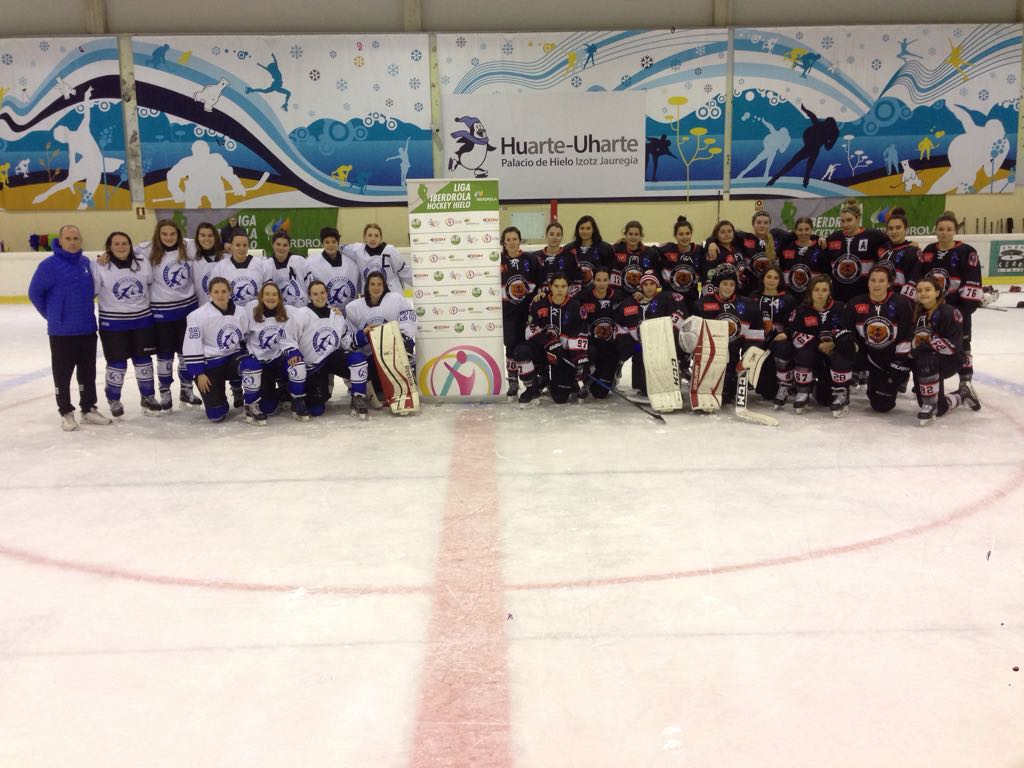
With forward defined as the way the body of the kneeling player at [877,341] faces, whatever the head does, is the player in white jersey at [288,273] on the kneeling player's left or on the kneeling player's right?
on the kneeling player's right

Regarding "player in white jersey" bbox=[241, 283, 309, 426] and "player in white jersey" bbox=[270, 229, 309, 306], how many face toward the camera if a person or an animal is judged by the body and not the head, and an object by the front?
2

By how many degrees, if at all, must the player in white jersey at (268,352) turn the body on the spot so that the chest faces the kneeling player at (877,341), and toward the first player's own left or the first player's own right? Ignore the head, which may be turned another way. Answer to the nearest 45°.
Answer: approximately 90° to the first player's own left

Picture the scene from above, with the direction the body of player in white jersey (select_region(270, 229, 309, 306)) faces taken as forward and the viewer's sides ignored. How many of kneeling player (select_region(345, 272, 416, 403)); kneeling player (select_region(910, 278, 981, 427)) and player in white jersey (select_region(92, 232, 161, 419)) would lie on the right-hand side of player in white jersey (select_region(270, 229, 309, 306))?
1

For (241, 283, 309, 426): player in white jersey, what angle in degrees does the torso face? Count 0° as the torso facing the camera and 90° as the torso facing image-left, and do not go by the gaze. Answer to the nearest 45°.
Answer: approximately 0°

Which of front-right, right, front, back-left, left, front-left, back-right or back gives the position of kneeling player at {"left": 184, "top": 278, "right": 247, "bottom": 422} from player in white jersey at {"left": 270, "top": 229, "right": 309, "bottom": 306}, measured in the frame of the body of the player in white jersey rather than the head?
front-right

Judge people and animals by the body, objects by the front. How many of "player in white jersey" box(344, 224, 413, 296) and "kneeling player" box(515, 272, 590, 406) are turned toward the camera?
2
